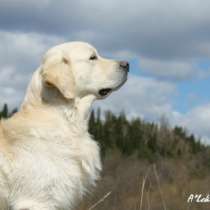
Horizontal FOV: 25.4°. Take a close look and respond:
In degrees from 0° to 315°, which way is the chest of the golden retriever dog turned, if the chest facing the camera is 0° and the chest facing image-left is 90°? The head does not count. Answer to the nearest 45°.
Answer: approximately 270°
